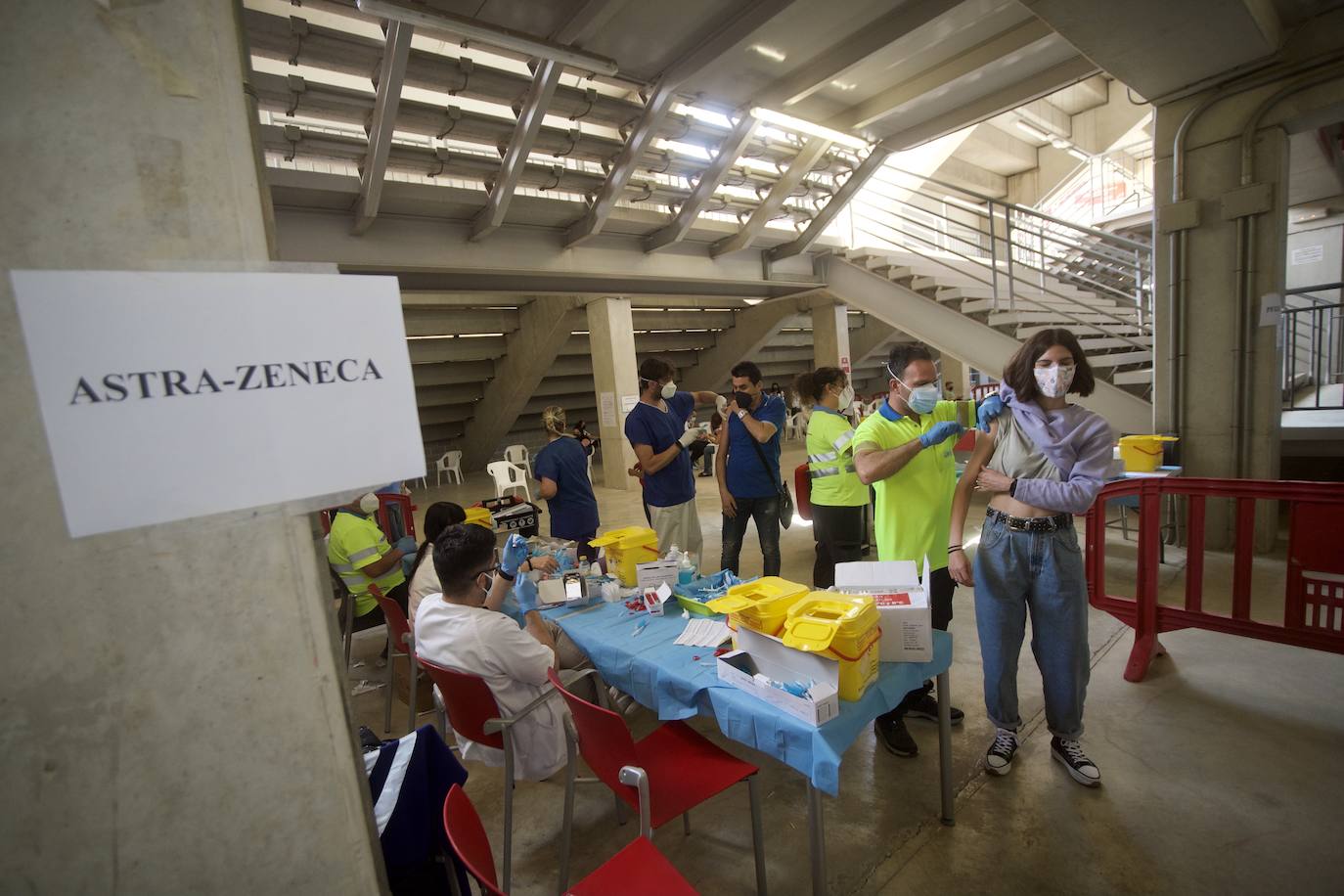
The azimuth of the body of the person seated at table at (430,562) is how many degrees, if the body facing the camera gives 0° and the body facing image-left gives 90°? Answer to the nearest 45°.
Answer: approximately 270°

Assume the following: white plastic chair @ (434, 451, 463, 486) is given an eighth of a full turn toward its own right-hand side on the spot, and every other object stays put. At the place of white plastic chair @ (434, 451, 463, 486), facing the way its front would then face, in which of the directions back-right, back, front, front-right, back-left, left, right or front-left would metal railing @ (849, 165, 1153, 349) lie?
back-left

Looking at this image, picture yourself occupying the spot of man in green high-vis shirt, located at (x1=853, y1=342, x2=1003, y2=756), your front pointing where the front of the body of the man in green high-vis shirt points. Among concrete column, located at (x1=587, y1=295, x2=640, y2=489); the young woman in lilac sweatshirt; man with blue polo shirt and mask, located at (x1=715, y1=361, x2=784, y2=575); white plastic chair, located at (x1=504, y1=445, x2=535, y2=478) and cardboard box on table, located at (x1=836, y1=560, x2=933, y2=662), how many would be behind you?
3

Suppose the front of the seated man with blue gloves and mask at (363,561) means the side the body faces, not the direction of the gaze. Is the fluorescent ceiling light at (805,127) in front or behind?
in front

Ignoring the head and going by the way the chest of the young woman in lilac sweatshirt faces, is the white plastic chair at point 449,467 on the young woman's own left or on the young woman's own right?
on the young woman's own right

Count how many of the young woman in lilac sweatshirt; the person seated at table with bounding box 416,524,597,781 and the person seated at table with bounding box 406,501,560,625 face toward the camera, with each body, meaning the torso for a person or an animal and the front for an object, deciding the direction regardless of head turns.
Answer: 1

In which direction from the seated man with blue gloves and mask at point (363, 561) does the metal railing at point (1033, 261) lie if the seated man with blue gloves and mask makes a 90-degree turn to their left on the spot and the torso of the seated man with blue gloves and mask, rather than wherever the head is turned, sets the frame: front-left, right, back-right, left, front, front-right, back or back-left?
right

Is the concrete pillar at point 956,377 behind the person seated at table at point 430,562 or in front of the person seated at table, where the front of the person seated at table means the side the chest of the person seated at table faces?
in front

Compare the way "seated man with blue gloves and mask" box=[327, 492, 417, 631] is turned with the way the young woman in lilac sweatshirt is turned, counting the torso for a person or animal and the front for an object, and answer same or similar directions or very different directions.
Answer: very different directions

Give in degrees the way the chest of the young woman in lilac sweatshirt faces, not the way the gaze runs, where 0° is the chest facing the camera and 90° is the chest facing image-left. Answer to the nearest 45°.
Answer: approximately 0°

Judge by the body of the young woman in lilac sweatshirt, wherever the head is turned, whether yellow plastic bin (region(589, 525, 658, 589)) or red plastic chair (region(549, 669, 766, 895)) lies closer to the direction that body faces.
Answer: the red plastic chair

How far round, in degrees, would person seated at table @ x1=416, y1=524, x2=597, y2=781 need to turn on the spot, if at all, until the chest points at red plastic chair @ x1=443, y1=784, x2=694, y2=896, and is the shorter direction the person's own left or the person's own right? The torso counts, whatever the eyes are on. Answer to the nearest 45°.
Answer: approximately 135° to the person's own right

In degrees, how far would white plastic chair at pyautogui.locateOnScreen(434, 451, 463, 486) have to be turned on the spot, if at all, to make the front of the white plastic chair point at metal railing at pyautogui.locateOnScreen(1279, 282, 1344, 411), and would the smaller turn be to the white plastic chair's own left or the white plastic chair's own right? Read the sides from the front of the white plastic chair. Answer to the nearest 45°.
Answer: approximately 90° to the white plastic chair's own left

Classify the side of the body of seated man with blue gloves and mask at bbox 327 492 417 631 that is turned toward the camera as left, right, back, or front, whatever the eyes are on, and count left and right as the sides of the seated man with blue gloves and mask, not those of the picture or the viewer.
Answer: right

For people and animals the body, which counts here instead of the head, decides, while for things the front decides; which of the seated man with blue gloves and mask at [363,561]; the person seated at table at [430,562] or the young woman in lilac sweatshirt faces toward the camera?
the young woman in lilac sweatshirt
